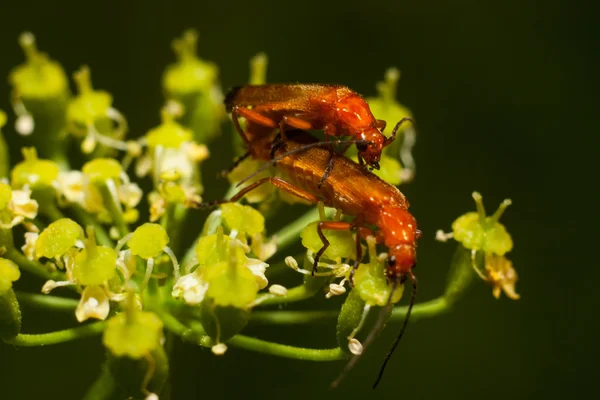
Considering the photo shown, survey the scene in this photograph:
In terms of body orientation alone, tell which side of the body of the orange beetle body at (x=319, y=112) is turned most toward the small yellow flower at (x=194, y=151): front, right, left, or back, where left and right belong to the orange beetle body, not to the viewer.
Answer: back

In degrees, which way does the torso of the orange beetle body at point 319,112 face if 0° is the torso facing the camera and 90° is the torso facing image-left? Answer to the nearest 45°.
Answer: approximately 270°

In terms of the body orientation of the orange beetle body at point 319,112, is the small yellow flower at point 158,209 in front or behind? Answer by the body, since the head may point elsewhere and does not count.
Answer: behind

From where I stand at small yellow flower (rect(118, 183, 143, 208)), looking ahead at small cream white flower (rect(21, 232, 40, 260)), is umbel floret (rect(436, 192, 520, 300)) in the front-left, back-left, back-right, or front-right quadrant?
back-left

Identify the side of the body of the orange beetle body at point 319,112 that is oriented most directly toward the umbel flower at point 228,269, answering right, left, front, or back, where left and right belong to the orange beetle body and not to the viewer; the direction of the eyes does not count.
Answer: right

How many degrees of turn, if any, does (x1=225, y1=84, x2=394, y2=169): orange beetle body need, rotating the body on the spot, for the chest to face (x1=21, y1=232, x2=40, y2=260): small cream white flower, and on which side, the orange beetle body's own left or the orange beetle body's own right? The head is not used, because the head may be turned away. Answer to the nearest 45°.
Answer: approximately 135° to the orange beetle body's own right

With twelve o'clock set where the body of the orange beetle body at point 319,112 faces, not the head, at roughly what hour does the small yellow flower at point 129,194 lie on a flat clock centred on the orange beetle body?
The small yellow flower is roughly at 6 o'clock from the orange beetle body.

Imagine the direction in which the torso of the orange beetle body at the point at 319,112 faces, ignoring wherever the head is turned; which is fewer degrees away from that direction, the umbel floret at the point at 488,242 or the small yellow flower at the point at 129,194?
the umbel floret

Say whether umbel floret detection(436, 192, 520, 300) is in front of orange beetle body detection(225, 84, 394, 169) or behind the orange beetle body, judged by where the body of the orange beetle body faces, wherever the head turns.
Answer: in front
